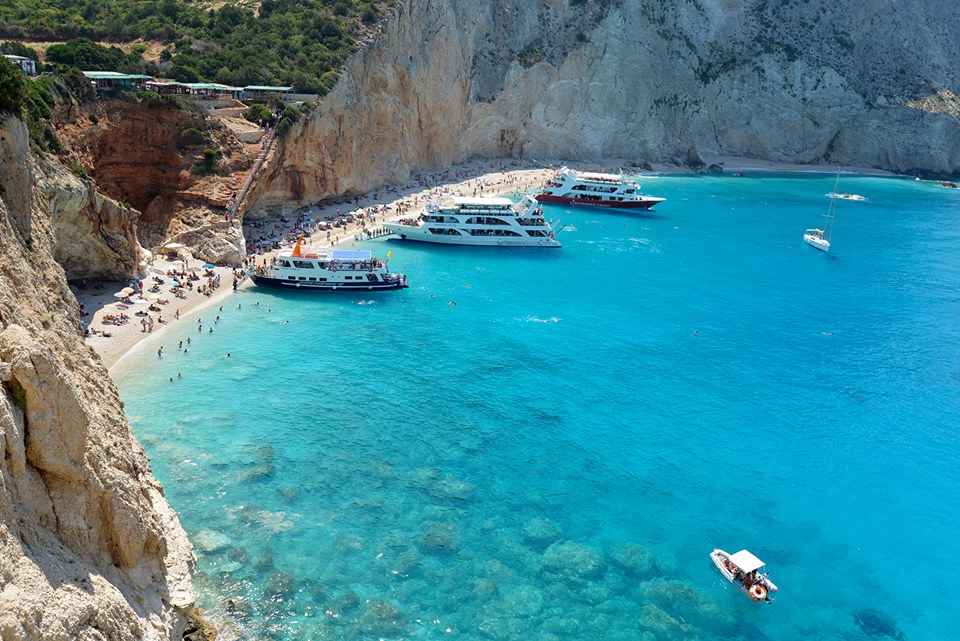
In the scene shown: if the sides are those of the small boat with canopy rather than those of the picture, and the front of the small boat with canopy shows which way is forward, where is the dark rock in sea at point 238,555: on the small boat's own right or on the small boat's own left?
on the small boat's own left

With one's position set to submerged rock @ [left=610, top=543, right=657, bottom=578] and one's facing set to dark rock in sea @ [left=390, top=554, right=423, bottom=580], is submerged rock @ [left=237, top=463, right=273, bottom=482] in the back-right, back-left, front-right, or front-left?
front-right

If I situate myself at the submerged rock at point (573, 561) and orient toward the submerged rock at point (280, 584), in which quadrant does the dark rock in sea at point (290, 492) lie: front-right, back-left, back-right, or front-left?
front-right

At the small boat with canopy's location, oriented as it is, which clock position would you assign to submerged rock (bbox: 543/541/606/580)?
The submerged rock is roughly at 10 o'clock from the small boat with canopy.

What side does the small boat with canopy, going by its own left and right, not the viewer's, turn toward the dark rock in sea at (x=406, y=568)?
left

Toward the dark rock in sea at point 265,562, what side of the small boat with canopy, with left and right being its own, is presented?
left

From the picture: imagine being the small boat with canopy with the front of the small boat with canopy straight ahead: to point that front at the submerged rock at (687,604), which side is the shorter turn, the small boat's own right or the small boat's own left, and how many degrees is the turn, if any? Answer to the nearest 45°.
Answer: approximately 90° to the small boat's own left

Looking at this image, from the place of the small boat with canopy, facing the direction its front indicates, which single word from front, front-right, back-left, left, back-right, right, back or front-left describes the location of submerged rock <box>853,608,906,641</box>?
back-right

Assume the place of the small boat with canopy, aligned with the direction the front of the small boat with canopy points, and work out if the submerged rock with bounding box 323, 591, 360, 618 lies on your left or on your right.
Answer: on your left

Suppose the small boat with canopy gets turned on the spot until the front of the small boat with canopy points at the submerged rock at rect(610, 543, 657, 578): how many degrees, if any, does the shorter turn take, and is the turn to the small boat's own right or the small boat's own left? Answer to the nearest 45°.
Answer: approximately 45° to the small boat's own left

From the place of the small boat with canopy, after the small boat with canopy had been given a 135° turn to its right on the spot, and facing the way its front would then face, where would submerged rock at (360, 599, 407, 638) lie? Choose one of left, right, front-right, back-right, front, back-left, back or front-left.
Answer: back-right

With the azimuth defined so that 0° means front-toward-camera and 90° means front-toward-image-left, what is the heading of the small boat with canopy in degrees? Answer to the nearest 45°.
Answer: approximately 135°

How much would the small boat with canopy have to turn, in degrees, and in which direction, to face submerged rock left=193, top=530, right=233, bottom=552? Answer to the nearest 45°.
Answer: approximately 45° to its left
